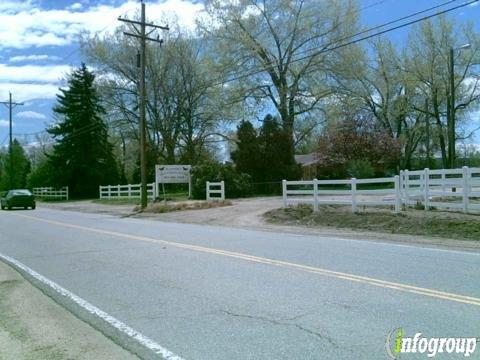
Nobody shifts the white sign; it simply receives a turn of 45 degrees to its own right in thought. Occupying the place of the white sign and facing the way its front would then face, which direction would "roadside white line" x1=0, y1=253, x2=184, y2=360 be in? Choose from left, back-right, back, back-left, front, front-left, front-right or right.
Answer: front-left

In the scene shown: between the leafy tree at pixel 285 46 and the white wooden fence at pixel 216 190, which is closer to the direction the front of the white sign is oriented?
the white wooden fence

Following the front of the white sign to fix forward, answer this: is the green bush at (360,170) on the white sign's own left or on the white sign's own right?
on the white sign's own left

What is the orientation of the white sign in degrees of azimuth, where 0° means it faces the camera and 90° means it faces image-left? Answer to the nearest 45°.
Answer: approximately 0°

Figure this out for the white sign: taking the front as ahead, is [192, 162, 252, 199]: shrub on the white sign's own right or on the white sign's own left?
on the white sign's own left

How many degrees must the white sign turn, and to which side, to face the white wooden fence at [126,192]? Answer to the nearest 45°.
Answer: approximately 135° to its right

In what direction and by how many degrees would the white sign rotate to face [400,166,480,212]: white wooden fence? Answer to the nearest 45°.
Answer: approximately 45° to its left

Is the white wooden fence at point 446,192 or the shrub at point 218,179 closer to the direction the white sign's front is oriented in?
the white wooden fence

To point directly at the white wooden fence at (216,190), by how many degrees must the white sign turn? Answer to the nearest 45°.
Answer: approximately 45° to its left
